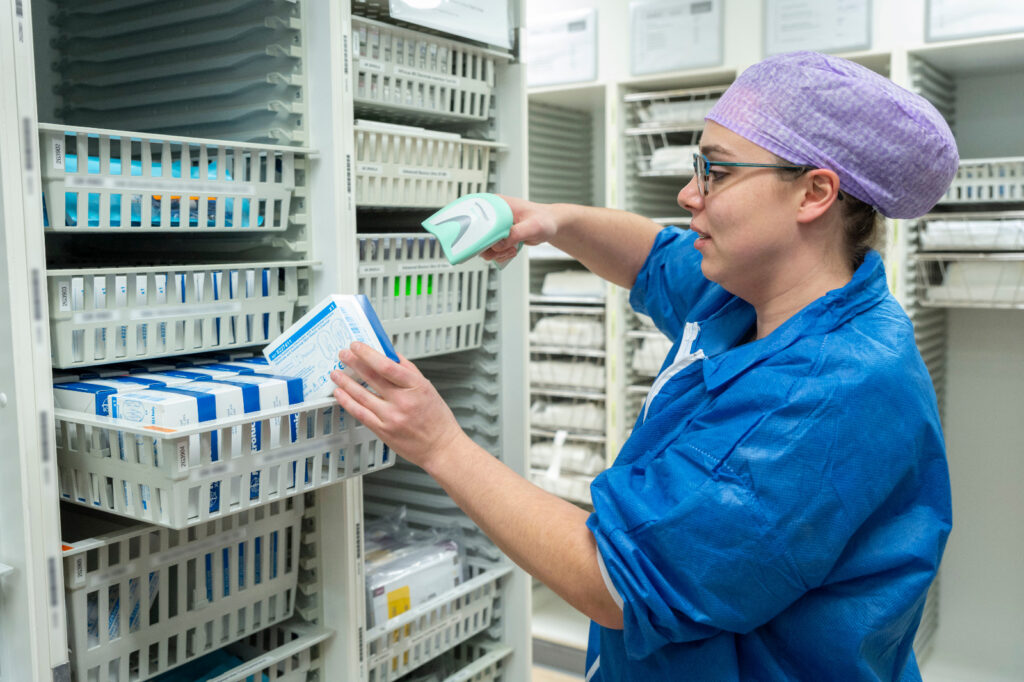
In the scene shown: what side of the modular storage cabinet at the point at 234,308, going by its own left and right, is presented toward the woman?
front

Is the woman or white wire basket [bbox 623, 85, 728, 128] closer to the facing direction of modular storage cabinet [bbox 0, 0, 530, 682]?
the woman

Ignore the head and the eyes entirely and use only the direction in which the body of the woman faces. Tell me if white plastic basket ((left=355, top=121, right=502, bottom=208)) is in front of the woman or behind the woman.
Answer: in front

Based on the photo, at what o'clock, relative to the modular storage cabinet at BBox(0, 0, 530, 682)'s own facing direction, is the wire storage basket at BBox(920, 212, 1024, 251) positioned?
The wire storage basket is roughly at 10 o'clock from the modular storage cabinet.

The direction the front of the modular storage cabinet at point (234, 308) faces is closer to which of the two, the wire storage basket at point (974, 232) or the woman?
the woman

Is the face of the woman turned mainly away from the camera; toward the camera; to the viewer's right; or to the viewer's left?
to the viewer's left

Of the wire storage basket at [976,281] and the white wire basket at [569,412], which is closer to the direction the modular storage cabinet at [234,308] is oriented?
the wire storage basket

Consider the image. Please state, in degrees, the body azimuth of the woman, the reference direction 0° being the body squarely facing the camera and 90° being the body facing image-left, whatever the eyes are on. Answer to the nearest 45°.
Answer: approximately 90°

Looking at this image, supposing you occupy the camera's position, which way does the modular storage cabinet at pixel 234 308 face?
facing the viewer and to the right of the viewer

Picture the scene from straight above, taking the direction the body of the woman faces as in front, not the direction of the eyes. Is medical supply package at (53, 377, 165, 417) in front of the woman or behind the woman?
in front

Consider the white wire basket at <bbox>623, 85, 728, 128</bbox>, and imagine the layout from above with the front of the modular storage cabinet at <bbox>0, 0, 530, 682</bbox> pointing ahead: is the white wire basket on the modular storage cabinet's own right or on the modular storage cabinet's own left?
on the modular storage cabinet's own left

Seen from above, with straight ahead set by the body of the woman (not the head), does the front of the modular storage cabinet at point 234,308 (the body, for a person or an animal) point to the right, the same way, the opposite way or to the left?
the opposite way

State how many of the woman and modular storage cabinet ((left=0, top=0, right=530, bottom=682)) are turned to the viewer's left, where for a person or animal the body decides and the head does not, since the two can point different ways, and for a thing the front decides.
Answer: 1
